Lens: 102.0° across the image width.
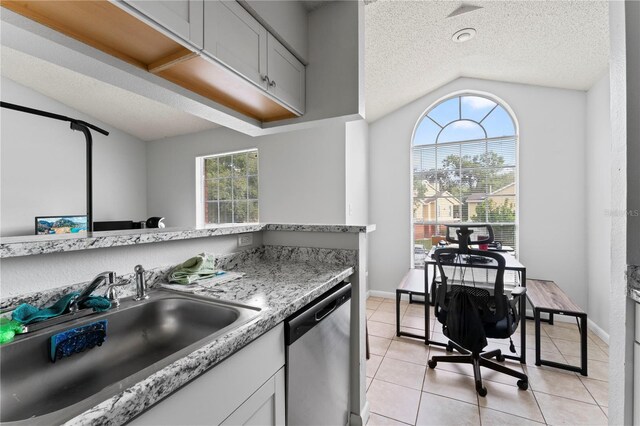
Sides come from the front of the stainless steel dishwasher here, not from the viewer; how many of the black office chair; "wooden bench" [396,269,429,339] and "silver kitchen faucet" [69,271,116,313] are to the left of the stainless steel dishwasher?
2

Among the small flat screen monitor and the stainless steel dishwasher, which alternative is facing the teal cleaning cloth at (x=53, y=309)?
the small flat screen monitor

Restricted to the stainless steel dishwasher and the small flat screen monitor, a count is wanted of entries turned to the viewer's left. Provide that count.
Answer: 0

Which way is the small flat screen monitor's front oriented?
toward the camera

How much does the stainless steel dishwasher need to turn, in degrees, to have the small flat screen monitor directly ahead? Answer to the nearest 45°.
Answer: approximately 180°

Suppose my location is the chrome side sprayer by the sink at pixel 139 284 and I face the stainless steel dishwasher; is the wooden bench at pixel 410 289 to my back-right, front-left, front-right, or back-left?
front-left

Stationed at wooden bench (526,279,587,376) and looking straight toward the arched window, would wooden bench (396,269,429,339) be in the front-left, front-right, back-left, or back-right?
front-left

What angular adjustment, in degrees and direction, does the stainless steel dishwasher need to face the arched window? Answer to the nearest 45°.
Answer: approximately 90° to its left

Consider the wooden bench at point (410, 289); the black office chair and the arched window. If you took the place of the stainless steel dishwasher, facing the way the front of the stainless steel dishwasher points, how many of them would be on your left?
3

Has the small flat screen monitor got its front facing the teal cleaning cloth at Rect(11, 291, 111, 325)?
yes

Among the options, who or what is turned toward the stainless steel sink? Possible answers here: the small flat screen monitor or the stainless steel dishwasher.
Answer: the small flat screen monitor
